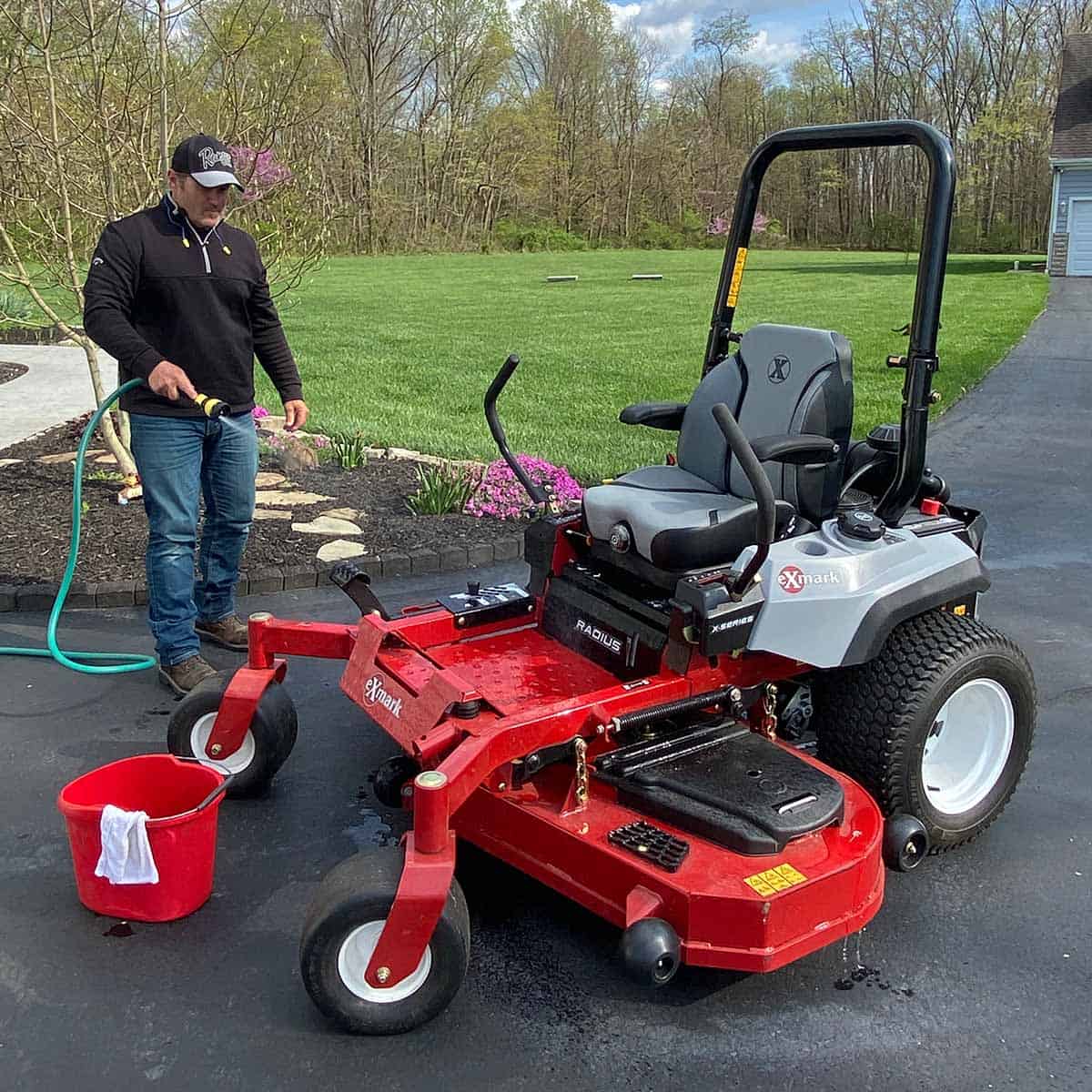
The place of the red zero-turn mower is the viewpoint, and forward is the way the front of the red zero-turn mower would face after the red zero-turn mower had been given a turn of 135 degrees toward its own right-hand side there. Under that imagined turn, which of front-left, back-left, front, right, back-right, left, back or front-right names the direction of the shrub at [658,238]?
front

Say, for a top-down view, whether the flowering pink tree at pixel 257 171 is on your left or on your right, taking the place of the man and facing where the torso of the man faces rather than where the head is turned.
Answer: on your left

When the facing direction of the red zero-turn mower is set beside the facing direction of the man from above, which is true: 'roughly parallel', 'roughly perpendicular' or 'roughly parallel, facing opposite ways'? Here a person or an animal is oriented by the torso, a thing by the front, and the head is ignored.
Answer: roughly perpendicular

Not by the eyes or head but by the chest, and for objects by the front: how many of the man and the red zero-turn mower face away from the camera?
0

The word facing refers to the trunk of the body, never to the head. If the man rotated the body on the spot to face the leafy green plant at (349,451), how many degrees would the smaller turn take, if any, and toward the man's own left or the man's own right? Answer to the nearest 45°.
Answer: approximately 135° to the man's own left

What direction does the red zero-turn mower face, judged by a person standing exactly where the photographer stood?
facing the viewer and to the left of the viewer

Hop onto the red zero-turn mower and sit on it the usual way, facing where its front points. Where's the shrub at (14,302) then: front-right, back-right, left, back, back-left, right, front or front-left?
right

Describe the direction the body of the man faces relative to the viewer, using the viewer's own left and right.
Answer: facing the viewer and to the right of the viewer

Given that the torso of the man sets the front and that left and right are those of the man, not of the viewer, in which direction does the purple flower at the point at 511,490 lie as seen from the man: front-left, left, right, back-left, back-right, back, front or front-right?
left

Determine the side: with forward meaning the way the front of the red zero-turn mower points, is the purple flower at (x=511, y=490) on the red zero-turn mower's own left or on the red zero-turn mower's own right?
on the red zero-turn mower's own right

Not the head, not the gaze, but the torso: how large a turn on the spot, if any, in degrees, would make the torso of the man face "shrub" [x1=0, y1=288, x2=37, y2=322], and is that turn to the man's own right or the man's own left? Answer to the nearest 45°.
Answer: approximately 135° to the man's own left

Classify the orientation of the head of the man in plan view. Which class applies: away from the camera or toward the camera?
toward the camera

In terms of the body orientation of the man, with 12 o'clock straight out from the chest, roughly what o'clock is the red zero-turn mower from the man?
The red zero-turn mower is roughly at 12 o'clock from the man.

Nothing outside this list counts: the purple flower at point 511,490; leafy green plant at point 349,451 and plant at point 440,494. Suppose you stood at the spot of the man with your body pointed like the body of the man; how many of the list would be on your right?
0

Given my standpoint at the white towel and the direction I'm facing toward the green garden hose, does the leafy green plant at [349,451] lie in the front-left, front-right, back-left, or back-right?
front-right
